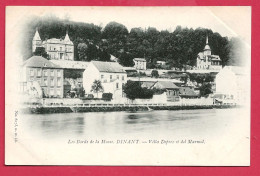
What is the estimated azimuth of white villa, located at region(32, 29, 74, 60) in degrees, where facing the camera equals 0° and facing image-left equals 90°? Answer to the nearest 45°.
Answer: approximately 0°

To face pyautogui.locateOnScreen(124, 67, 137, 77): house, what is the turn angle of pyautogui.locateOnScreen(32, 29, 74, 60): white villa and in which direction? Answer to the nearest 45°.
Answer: approximately 90° to its left

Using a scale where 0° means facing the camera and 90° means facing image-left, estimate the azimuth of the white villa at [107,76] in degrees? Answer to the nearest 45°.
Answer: approximately 315°

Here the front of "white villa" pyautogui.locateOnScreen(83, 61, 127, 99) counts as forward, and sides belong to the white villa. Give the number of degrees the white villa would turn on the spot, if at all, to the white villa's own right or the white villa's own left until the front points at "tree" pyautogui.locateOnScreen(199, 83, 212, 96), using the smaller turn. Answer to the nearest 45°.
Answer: approximately 45° to the white villa's own left

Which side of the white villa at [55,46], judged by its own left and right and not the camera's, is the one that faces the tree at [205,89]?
left

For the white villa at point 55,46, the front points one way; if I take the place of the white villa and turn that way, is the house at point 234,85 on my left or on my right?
on my left

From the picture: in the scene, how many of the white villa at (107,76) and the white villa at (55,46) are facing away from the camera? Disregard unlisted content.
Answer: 0
